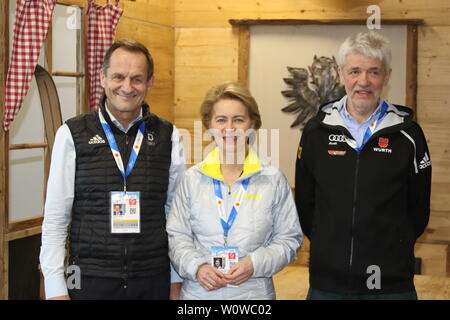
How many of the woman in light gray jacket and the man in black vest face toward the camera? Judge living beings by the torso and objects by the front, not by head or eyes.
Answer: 2

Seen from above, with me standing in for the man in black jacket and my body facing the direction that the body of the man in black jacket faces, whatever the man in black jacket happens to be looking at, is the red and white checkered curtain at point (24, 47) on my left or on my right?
on my right

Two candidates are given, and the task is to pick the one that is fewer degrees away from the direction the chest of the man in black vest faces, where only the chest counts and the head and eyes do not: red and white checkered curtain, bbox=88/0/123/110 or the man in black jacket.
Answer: the man in black jacket

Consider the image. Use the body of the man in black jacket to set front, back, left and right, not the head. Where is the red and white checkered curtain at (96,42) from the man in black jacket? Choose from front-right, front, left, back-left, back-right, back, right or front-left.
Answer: back-right

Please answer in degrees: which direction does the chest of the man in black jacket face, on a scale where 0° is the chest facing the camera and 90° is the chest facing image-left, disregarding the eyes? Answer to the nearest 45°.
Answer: approximately 0°

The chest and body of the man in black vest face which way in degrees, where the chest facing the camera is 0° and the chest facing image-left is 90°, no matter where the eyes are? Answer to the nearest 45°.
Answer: approximately 0°
